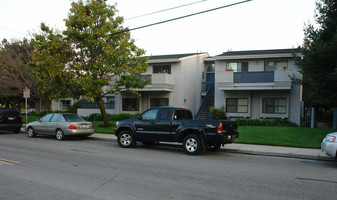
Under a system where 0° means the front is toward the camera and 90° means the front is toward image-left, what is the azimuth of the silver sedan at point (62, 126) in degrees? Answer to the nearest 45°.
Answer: approximately 135°

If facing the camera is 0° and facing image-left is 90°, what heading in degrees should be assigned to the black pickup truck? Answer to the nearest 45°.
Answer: approximately 135°

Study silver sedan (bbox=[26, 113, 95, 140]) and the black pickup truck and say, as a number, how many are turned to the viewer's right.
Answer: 0

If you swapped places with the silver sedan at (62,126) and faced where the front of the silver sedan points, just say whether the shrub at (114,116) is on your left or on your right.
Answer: on your right

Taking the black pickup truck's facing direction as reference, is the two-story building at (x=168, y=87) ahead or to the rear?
ahead

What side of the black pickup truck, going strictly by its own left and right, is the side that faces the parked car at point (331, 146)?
back

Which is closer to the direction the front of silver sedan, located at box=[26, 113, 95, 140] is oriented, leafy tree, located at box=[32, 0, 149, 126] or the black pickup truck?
the leafy tree

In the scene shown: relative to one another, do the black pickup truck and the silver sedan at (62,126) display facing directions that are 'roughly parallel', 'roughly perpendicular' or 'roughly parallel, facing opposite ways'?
roughly parallel

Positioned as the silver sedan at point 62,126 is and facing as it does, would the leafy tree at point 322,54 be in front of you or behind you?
behind

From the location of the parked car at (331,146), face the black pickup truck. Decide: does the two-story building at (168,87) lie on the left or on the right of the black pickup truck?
right
